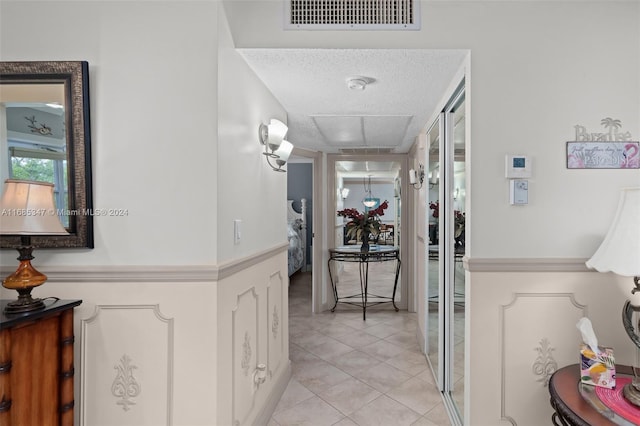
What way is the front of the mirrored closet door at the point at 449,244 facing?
to the viewer's left

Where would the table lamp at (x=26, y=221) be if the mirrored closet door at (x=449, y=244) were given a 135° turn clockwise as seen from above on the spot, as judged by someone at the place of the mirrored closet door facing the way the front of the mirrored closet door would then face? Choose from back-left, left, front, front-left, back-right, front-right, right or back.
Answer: back

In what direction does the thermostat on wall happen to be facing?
toward the camera

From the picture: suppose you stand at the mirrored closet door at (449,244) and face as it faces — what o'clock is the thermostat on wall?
The thermostat on wall is roughly at 8 o'clock from the mirrored closet door.

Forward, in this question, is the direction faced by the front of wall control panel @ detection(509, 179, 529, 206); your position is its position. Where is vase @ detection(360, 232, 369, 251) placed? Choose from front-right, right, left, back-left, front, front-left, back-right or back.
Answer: back-right

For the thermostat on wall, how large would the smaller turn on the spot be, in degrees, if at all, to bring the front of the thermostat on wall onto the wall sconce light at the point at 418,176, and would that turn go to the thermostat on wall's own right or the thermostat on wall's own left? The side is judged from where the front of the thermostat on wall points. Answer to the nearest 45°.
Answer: approximately 135° to the thermostat on wall's own right

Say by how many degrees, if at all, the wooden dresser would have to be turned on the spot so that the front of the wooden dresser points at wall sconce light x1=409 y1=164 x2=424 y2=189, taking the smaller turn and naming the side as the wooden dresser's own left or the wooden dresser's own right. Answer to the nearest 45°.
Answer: approximately 135° to the wooden dresser's own left

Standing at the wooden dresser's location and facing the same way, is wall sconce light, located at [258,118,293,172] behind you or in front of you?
behind

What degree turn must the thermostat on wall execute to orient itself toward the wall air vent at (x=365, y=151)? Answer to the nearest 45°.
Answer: approximately 135° to its right

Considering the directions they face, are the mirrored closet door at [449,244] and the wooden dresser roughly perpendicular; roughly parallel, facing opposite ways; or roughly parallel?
roughly perpendicular

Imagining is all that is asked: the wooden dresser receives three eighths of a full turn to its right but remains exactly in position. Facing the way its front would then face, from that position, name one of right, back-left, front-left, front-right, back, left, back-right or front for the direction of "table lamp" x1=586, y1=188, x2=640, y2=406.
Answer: back-right

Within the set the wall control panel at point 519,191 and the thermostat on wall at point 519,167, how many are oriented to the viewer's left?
0
